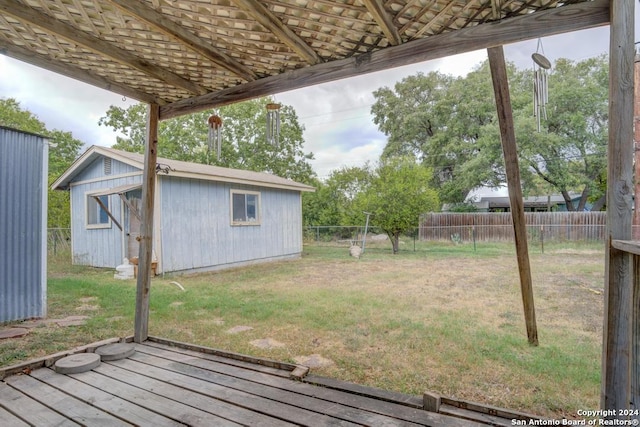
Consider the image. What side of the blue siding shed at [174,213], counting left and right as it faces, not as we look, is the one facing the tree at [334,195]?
back

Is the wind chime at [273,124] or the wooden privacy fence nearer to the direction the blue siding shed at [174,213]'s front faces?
the wind chime

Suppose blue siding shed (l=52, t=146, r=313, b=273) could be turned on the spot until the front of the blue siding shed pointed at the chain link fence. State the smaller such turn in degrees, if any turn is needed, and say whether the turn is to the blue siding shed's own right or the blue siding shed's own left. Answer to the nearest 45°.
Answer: approximately 90° to the blue siding shed's own right

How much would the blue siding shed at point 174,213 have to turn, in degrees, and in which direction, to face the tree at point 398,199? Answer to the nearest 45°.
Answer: approximately 135° to its left

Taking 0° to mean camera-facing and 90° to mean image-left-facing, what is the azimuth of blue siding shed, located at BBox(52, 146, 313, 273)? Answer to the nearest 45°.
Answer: approximately 45°

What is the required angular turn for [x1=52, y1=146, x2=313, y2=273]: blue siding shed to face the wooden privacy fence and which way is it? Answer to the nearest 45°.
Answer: approximately 135° to its left
